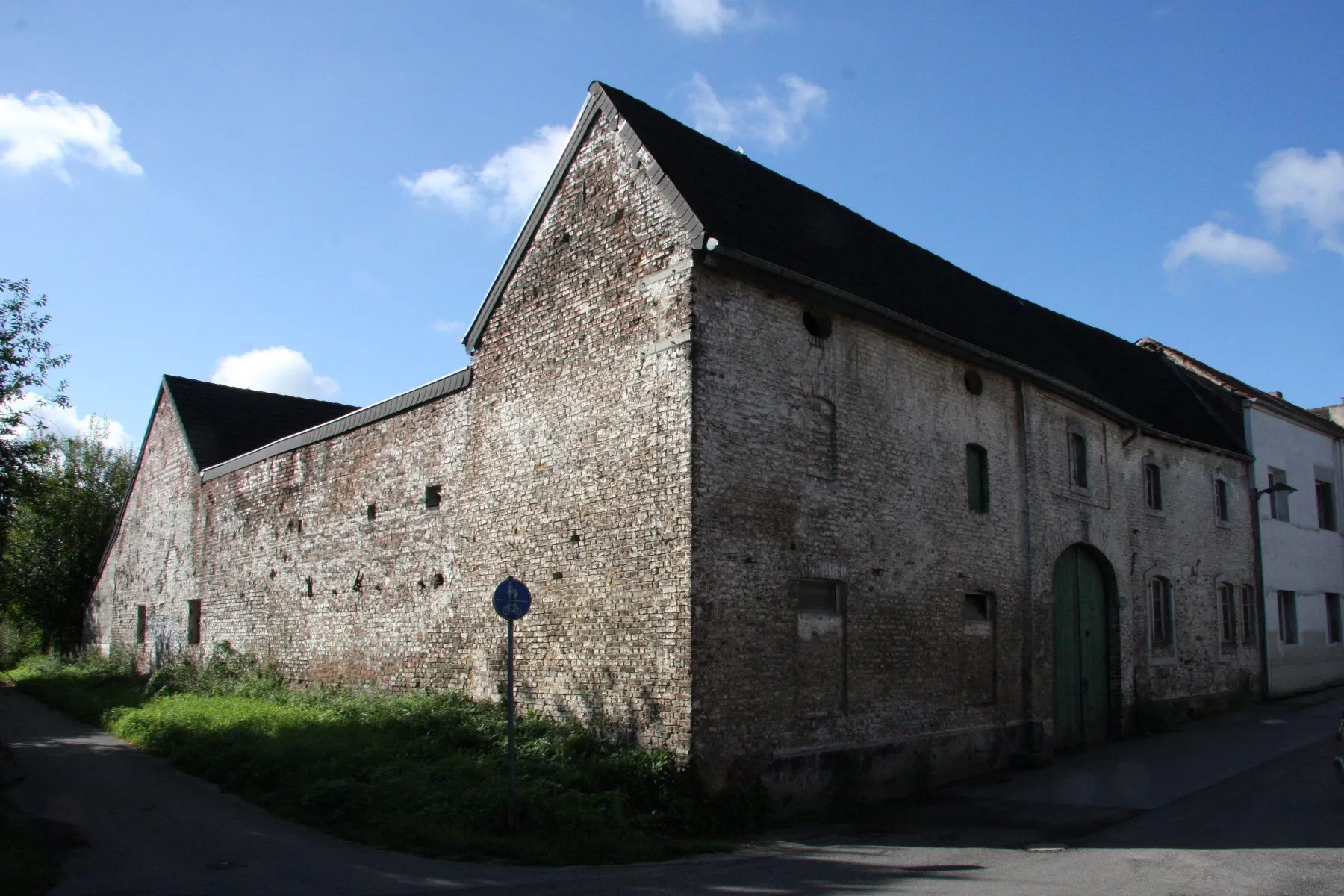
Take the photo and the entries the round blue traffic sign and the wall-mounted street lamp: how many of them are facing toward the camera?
1

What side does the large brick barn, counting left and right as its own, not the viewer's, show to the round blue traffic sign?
right

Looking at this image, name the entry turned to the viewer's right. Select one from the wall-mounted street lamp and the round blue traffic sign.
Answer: the wall-mounted street lamp

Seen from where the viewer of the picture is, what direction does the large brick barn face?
facing the viewer and to the right of the viewer

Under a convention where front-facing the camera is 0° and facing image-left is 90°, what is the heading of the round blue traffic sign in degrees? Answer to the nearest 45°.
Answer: approximately 0°

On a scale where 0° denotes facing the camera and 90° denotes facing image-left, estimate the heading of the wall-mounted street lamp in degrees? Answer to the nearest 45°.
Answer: approximately 270°

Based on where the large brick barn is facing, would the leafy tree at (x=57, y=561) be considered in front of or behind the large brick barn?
behind

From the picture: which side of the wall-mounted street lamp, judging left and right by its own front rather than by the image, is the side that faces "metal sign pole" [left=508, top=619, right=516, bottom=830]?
right
